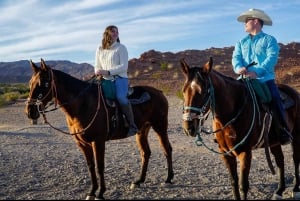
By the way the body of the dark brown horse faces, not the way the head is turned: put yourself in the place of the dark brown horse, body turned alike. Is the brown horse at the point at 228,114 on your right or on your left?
on your left

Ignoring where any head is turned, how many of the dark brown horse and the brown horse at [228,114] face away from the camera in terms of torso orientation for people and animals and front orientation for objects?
0

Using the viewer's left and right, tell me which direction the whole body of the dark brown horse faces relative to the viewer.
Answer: facing the viewer and to the left of the viewer

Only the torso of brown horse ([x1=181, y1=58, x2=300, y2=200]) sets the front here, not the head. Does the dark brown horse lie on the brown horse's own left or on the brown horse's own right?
on the brown horse's own right

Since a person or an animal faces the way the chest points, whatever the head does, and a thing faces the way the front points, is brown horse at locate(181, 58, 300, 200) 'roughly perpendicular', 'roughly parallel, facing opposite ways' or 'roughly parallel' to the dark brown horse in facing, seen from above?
roughly parallel
